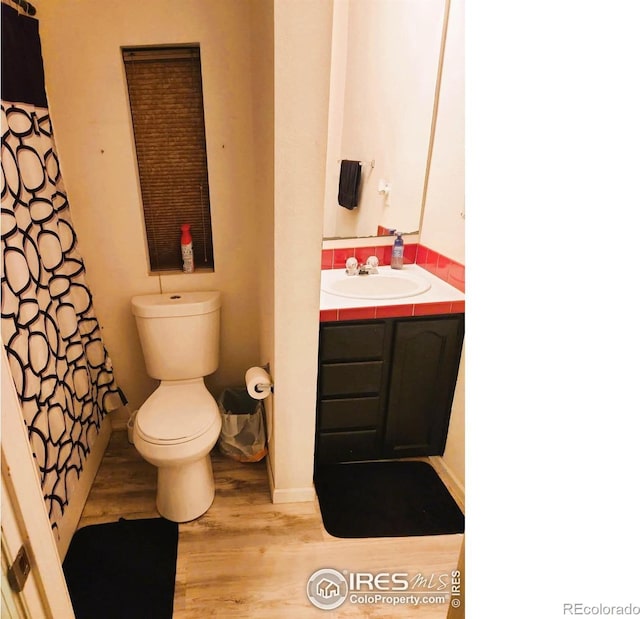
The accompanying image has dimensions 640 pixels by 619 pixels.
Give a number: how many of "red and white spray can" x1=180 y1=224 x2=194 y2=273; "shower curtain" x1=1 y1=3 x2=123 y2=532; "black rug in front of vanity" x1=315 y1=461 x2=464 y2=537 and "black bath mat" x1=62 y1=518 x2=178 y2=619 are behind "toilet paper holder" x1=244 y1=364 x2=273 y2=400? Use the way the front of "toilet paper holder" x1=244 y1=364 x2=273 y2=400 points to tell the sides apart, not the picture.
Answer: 1

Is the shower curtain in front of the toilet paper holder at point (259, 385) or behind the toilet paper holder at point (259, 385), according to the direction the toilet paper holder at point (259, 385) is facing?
in front

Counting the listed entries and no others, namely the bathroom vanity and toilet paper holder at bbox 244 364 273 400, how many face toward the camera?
1

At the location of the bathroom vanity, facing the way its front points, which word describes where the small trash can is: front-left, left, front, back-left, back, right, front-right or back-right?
right

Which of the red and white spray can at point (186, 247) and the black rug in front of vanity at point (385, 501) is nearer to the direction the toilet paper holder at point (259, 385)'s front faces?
the red and white spray can

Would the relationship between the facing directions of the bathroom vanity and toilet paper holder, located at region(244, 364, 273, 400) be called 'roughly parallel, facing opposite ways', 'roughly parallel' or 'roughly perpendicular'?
roughly perpendicular

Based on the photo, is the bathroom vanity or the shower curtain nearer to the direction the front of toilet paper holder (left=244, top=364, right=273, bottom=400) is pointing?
the shower curtain

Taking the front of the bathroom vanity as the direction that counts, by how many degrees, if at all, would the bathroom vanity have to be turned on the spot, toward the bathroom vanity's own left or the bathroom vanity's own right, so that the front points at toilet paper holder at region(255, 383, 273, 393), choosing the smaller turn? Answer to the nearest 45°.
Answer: approximately 45° to the bathroom vanity's own right

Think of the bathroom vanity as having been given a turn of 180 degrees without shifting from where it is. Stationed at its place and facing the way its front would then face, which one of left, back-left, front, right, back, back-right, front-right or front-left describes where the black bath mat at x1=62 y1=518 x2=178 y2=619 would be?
back-left

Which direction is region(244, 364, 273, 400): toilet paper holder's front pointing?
to the viewer's left

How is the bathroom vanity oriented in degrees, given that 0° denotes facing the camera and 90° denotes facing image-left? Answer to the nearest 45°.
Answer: approximately 0°
